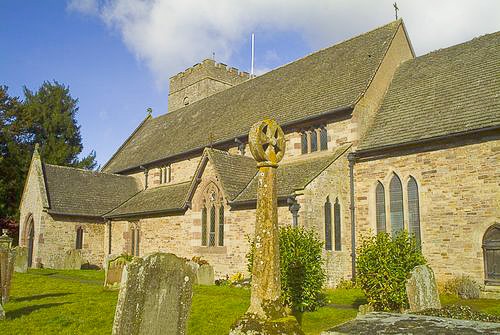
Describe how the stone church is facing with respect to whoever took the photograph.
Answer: facing the viewer and to the left of the viewer

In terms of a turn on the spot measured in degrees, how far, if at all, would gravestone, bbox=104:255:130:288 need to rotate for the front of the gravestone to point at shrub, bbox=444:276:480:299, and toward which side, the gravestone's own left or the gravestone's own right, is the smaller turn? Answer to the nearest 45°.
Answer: approximately 90° to the gravestone's own left

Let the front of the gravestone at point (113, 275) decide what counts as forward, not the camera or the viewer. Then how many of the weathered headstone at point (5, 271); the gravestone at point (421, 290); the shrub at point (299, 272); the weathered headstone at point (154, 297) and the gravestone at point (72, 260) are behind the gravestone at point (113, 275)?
1

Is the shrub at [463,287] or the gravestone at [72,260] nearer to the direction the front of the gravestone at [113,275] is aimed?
the shrub

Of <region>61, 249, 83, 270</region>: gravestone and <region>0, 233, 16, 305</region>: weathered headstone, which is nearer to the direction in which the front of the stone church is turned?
the weathered headstone

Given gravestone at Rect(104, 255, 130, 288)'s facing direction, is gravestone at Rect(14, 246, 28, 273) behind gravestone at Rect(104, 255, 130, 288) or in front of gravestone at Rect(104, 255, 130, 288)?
behind

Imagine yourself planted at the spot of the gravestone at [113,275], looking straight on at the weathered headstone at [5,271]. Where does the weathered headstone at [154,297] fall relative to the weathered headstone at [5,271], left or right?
left

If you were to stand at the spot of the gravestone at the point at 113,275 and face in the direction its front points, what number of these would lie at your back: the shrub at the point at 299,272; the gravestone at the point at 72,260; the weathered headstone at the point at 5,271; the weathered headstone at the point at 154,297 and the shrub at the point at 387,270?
1

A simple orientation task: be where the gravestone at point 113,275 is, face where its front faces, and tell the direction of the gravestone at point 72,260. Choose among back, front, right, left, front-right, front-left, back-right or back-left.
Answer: back

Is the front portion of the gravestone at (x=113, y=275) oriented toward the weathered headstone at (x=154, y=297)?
yes

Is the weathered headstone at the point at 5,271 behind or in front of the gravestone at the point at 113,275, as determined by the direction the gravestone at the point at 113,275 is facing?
in front

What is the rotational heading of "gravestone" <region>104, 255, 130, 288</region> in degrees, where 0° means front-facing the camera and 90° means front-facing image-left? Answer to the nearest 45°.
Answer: approximately 0°

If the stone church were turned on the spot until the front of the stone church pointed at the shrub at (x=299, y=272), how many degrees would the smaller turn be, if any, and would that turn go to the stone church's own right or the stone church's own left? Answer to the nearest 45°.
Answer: approximately 45° to the stone church's own left
